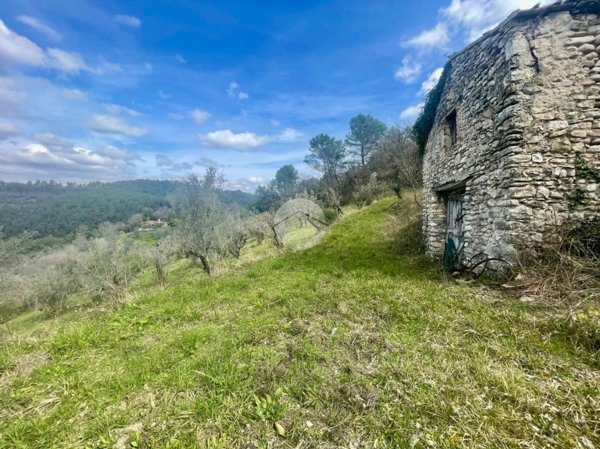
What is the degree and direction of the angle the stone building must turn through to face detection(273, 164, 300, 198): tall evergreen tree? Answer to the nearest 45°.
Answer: approximately 90° to its right

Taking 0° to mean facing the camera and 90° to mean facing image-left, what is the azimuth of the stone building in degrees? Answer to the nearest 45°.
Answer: approximately 45°

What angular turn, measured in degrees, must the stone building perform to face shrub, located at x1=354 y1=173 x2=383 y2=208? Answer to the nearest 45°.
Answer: approximately 90° to its right

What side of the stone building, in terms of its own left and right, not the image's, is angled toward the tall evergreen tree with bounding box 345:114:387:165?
right

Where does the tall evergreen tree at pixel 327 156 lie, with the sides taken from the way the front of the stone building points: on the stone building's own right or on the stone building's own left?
on the stone building's own right

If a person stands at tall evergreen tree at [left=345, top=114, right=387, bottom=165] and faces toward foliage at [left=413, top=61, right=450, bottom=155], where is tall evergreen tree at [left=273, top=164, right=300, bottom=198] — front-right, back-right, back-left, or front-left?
back-right

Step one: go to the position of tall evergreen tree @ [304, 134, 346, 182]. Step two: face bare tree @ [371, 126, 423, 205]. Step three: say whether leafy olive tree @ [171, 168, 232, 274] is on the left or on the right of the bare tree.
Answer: right
